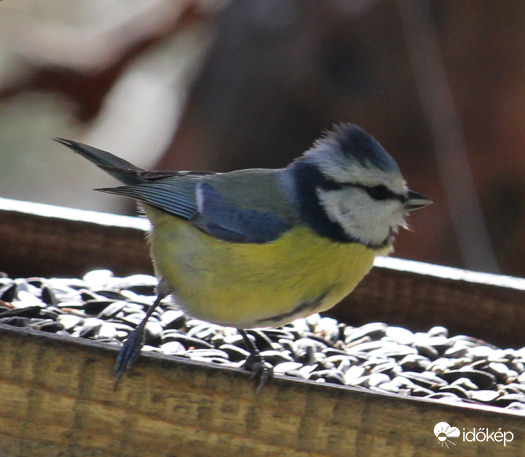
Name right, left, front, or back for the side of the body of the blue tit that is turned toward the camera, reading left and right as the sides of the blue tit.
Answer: right
